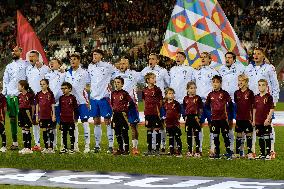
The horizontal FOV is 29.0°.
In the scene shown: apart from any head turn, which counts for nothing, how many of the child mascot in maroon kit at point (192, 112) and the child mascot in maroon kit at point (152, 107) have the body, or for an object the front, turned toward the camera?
2

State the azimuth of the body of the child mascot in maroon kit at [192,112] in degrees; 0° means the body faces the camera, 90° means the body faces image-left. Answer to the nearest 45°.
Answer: approximately 0°

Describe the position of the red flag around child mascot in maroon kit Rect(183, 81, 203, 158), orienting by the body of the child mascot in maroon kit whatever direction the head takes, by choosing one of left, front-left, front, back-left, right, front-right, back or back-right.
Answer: back-right

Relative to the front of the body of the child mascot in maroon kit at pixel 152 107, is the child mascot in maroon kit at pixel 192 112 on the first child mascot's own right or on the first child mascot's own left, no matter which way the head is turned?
on the first child mascot's own left

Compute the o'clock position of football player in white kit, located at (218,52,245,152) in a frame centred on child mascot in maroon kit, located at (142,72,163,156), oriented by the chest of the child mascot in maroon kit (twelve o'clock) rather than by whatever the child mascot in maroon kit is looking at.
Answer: The football player in white kit is roughly at 9 o'clock from the child mascot in maroon kit.

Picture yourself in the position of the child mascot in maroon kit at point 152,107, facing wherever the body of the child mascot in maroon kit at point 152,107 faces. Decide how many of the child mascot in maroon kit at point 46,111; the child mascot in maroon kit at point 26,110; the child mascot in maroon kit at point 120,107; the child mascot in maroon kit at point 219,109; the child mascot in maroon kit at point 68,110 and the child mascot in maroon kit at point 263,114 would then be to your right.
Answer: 4

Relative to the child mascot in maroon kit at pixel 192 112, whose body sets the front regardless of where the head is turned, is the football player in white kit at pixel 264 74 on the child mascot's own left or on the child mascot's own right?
on the child mascot's own left

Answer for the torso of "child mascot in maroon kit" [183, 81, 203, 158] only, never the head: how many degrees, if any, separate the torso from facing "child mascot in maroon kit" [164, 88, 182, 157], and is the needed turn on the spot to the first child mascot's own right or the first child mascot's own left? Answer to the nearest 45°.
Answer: approximately 135° to the first child mascot's own right

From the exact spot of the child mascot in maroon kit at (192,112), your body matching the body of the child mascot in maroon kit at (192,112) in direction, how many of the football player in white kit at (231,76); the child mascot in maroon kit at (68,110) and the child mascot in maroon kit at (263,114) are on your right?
1

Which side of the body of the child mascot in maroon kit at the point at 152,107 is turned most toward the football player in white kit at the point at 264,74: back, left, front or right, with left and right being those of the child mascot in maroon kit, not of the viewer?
left

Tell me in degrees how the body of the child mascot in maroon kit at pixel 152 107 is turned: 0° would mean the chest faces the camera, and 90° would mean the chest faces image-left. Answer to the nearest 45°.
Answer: approximately 0°

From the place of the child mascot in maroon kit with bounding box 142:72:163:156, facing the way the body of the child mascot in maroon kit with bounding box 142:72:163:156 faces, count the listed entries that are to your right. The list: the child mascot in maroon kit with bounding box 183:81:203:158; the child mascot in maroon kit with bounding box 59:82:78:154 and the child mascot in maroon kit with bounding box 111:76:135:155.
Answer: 2
